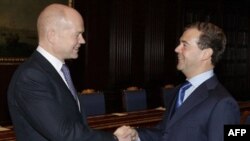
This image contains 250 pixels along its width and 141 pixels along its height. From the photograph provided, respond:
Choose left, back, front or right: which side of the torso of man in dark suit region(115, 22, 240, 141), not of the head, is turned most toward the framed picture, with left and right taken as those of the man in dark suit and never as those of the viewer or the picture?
right

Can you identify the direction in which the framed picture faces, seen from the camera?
facing the viewer

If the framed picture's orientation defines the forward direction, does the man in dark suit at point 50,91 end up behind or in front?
in front

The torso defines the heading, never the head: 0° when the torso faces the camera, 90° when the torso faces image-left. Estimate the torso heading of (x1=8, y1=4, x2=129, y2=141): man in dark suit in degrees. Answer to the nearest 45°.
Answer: approximately 270°

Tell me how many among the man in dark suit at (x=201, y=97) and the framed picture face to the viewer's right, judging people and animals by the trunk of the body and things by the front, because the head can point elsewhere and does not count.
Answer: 0

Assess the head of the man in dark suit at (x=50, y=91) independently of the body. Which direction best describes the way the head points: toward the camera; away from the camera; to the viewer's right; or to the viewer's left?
to the viewer's right

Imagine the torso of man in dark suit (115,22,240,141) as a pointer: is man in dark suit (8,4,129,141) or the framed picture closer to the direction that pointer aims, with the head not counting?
the man in dark suit

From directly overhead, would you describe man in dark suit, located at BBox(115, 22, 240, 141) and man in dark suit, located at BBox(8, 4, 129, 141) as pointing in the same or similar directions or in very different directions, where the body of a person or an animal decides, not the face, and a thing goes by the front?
very different directions

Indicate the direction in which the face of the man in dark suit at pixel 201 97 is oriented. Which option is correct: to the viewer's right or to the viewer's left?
to the viewer's left

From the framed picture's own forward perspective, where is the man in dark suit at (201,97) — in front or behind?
in front

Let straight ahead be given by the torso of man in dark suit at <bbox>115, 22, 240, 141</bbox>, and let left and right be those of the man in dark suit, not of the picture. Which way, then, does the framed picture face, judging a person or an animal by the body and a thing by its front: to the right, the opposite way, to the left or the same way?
to the left

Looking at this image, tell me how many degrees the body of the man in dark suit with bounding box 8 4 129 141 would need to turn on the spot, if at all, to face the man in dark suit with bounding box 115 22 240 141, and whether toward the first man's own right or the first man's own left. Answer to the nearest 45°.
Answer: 0° — they already face them

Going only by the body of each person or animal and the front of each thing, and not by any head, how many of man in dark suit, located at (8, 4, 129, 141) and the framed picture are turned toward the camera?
1

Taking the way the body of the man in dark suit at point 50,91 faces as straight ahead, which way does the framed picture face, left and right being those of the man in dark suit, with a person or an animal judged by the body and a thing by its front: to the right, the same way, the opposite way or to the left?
to the right

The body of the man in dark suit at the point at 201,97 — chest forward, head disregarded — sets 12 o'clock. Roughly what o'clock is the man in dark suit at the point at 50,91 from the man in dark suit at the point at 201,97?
the man in dark suit at the point at 50,91 is roughly at 1 o'clock from the man in dark suit at the point at 201,97.

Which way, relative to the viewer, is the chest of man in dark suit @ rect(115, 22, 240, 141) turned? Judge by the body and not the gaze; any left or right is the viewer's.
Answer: facing the viewer and to the left of the viewer
